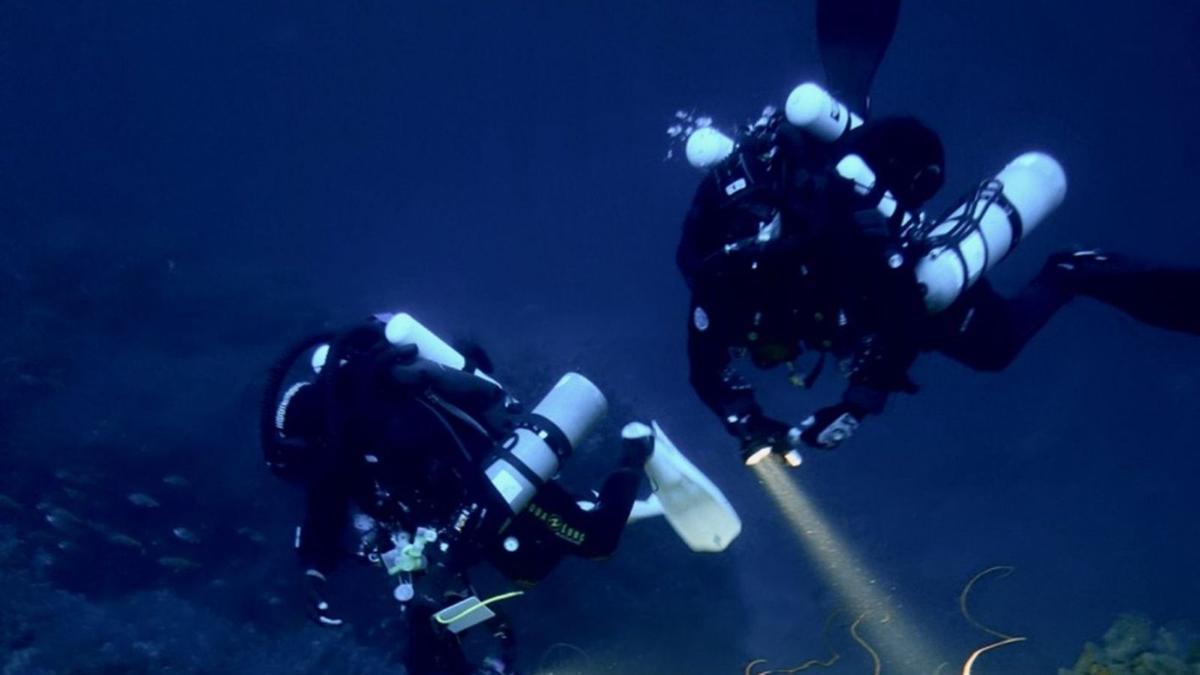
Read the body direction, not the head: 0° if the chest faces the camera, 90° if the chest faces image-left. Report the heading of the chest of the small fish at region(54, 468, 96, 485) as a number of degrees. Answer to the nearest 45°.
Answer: approximately 90°

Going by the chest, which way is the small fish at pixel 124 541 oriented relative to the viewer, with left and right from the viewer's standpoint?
facing to the left of the viewer

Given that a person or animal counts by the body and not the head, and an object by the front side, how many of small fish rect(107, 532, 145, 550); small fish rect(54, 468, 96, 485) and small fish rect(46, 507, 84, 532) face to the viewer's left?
3

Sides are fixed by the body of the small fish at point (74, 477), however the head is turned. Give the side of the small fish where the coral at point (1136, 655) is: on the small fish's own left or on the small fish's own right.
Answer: on the small fish's own left

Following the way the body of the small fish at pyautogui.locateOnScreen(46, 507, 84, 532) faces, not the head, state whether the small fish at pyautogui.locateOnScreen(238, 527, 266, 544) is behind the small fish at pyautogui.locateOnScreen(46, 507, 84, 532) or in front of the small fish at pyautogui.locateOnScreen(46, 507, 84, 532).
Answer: behind

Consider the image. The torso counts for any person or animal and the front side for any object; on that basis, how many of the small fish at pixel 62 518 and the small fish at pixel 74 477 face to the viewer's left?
2

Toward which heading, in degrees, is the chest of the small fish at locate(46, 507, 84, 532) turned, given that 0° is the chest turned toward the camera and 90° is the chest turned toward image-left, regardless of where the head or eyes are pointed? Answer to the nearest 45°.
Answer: approximately 90°

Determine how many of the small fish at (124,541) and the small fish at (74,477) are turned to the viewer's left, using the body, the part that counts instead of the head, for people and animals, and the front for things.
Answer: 2
